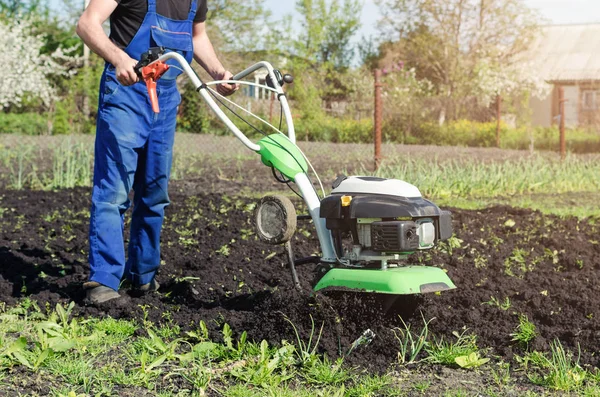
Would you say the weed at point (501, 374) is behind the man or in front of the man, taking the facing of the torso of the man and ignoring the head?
in front

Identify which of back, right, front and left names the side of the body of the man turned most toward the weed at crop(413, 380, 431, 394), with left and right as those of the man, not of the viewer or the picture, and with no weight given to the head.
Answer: front

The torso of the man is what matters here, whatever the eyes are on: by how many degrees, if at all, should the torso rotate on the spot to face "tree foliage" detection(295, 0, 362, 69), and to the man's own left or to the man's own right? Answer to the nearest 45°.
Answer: approximately 135° to the man's own left

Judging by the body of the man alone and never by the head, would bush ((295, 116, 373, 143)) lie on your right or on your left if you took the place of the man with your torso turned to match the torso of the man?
on your left

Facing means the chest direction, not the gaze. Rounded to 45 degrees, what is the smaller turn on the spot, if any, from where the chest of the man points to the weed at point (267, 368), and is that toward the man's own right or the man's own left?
0° — they already face it

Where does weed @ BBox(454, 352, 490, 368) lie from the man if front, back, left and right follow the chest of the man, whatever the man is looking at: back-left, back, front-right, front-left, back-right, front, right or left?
front

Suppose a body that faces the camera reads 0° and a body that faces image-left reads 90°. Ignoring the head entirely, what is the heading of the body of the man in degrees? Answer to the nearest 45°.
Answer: approximately 315°

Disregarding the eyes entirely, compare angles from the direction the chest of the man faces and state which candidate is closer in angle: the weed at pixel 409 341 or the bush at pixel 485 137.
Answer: the weed

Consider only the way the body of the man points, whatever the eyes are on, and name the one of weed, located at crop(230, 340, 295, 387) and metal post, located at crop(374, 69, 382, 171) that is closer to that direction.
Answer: the weed

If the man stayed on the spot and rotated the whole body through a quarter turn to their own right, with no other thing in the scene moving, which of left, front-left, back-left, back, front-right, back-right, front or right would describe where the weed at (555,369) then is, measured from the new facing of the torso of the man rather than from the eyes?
left

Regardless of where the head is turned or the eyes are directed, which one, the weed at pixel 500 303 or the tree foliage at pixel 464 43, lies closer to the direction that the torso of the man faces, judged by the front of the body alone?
the weed

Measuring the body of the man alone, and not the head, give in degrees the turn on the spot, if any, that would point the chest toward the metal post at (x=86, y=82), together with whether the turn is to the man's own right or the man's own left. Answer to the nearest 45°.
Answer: approximately 135° to the man's own left

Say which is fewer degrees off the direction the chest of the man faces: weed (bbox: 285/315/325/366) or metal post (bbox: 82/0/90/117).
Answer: the weed

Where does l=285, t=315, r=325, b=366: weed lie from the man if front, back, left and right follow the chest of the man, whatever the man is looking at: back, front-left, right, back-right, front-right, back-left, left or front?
front

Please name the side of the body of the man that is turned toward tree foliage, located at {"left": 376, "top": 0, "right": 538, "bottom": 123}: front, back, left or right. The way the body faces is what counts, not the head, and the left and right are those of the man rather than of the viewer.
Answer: left

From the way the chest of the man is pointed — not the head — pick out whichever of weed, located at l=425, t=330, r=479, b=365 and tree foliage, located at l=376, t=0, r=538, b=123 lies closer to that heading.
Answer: the weed

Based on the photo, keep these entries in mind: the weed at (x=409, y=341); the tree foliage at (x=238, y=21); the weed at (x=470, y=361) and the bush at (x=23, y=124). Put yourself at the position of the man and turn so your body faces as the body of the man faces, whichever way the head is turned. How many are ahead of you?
2

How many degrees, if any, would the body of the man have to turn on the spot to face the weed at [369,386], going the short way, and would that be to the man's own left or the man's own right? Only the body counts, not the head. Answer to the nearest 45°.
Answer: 0° — they already face it

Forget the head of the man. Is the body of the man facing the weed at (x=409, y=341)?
yes
